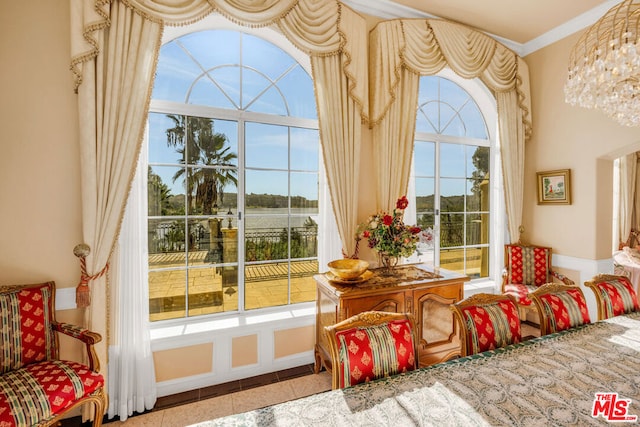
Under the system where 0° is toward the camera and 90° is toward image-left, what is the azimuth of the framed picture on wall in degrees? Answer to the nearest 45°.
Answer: approximately 45°

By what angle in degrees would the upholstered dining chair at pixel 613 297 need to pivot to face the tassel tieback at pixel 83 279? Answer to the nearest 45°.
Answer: approximately 90° to its right

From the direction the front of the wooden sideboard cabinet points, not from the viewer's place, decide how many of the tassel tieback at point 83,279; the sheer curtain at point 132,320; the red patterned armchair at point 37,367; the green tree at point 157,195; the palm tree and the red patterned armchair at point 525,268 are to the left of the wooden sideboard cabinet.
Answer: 1

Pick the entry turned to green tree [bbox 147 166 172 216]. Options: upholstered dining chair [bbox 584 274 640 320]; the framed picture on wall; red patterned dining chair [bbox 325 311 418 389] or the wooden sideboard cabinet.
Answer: the framed picture on wall

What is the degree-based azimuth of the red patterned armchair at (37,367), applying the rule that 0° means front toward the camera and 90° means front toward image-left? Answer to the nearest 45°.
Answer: approximately 315°

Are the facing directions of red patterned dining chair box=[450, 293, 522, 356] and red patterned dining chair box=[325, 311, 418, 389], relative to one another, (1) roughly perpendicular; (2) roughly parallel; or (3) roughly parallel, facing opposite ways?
roughly parallel

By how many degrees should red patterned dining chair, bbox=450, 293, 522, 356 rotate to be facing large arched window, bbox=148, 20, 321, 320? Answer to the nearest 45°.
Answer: approximately 135° to its right

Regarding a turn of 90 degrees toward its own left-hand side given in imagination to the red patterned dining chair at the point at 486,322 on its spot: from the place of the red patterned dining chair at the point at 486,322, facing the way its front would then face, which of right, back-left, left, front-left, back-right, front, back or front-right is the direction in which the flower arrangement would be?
left

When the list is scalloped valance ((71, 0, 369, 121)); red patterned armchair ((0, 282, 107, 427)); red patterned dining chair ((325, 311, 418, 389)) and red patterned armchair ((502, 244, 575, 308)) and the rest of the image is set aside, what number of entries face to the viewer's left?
0

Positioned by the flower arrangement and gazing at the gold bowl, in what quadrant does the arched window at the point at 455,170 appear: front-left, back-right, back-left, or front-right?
back-right

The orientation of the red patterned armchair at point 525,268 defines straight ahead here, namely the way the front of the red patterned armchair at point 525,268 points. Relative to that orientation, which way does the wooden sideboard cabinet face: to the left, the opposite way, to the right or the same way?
the same way

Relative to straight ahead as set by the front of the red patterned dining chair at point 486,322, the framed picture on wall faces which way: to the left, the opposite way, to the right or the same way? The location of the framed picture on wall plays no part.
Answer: to the right

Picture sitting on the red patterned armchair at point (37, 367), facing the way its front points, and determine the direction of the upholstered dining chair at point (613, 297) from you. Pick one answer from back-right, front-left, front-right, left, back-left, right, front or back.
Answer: front

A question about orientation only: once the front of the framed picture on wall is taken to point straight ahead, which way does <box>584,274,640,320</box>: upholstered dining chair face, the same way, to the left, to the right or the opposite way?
to the left

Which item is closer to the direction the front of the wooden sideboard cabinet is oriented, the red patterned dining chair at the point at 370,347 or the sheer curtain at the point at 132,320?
the red patterned dining chair

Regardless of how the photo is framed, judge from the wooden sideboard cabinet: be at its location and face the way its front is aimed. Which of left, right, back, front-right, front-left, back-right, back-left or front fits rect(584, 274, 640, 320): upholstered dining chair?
front-left

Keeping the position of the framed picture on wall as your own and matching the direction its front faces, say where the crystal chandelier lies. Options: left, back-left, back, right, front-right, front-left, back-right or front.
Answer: front-left

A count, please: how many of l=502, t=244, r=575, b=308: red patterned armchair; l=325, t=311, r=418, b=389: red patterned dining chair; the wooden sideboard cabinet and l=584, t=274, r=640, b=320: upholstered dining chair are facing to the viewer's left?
0

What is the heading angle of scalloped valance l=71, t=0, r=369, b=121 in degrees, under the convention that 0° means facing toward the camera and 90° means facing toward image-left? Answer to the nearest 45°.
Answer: approximately 0°

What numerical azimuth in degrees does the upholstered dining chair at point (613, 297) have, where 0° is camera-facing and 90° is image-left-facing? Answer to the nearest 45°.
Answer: approximately 315°

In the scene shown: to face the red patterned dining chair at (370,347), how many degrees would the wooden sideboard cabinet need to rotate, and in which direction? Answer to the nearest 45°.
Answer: approximately 45° to its right
